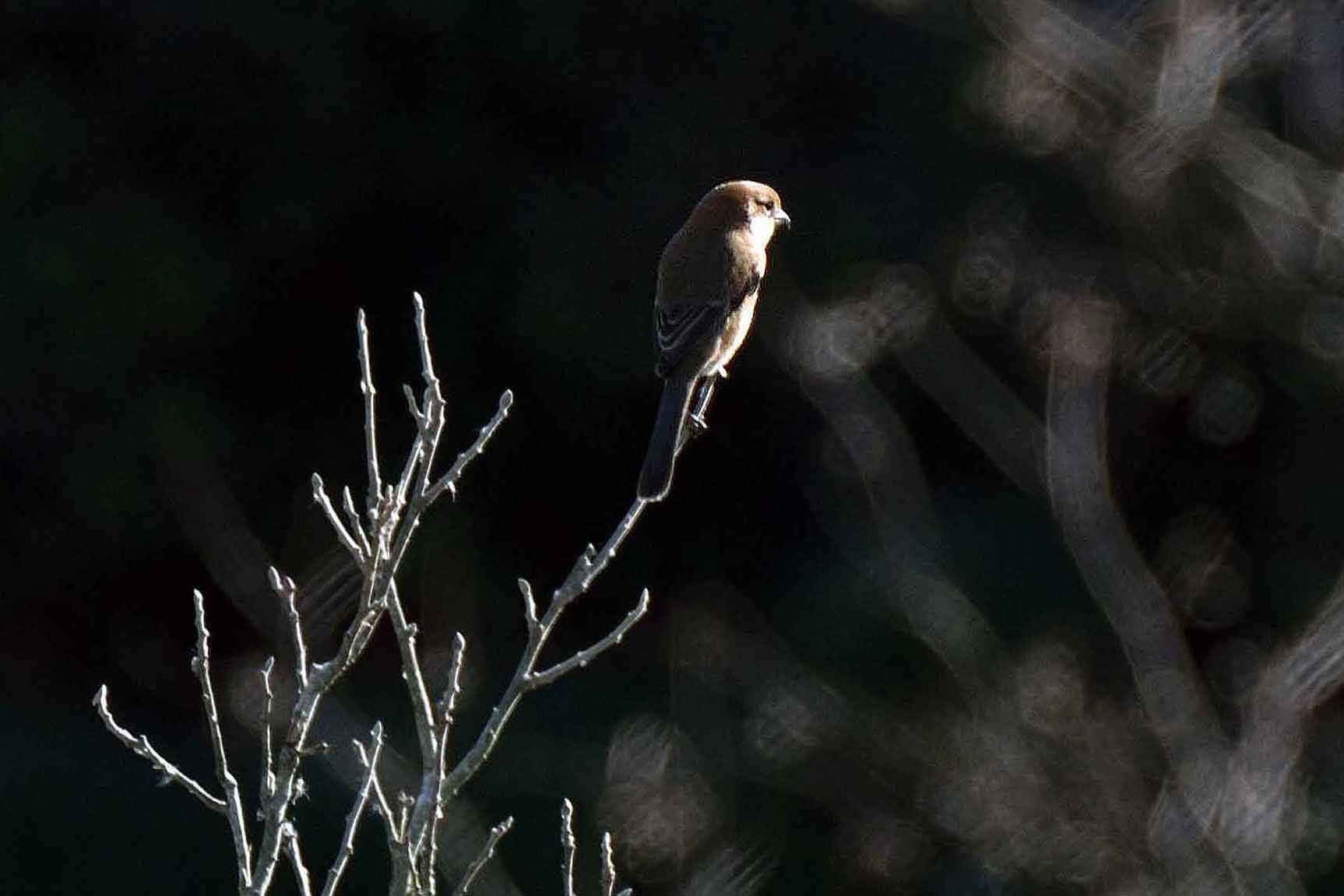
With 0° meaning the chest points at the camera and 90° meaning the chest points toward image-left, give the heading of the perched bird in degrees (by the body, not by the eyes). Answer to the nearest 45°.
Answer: approximately 270°
